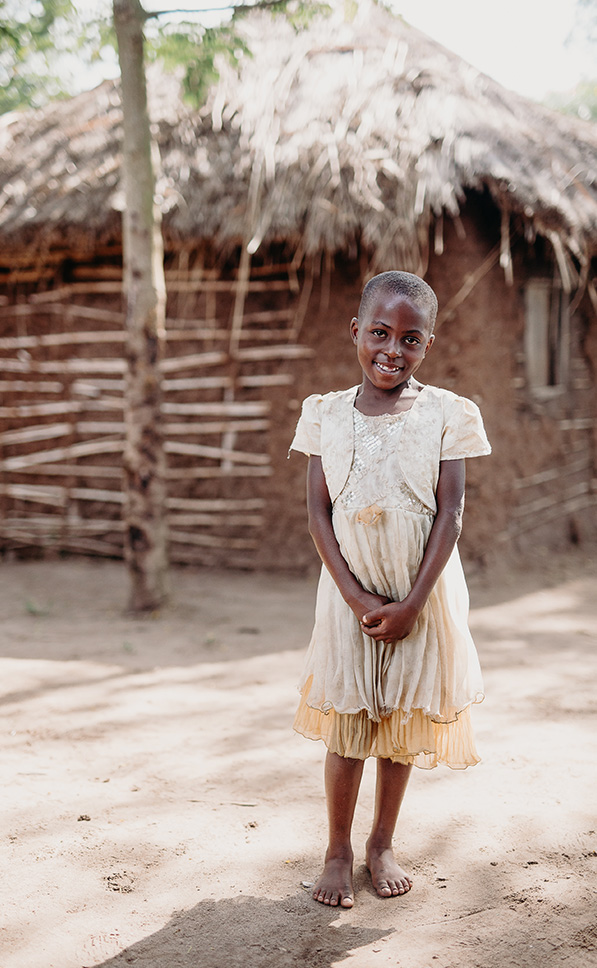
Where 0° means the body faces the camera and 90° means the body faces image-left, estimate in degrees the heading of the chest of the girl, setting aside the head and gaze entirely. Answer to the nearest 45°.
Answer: approximately 0°

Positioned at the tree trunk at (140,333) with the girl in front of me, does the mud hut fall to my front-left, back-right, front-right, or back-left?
back-left

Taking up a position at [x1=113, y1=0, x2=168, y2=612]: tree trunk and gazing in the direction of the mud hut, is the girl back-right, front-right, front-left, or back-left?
back-right

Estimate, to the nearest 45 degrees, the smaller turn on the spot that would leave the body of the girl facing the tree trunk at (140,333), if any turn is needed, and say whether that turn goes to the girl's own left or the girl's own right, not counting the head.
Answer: approximately 135° to the girl's own right

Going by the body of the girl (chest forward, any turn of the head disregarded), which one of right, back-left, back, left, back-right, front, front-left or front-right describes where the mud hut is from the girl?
back
